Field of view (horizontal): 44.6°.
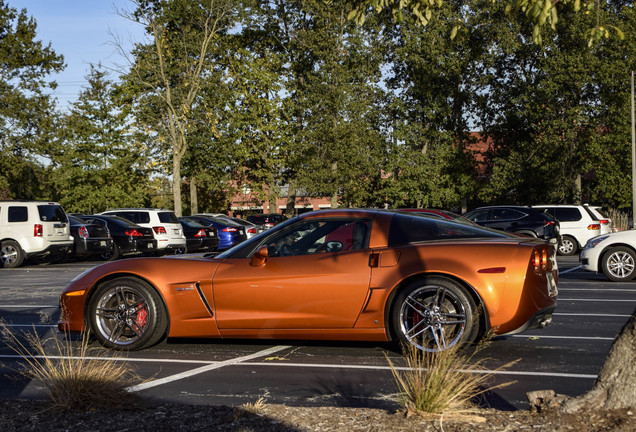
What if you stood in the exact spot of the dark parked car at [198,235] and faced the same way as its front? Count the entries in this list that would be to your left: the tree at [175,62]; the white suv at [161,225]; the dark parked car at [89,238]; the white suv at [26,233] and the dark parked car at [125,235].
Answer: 4

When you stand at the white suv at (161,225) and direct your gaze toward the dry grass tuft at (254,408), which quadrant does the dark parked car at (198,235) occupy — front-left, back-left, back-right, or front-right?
back-left

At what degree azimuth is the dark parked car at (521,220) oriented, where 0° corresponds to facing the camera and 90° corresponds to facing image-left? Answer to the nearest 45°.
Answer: approximately 135°

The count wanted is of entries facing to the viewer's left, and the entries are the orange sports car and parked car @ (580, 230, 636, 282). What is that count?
2

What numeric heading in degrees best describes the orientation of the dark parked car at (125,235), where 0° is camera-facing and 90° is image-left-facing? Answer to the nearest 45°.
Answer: approximately 135°

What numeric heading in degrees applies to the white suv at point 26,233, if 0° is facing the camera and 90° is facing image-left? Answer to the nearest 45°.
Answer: approximately 135°

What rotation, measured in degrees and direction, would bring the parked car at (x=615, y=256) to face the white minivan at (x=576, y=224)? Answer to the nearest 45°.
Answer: approximately 90° to its right

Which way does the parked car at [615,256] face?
to the viewer's left

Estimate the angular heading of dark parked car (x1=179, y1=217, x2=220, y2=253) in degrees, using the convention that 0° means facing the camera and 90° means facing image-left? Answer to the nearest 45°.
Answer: approximately 135°

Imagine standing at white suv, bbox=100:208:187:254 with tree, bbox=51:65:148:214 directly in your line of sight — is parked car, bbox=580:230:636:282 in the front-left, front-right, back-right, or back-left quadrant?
back-right
